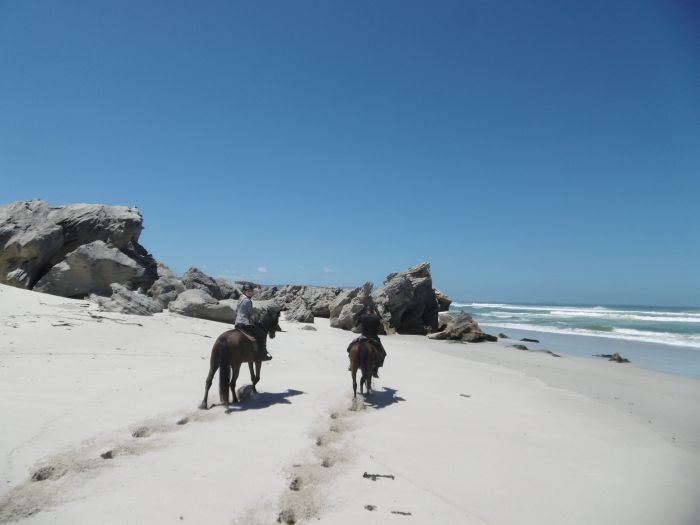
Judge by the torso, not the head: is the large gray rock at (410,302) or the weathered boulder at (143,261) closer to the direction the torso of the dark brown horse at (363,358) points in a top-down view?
the large gray rock

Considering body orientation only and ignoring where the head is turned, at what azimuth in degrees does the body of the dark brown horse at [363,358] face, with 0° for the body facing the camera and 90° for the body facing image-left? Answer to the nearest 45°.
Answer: approximately 180°

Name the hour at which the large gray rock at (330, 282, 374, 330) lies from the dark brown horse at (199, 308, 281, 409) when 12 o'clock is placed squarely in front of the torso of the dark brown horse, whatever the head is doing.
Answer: The large gray rock is roughly at 11 o'clock from the dark brown horse.

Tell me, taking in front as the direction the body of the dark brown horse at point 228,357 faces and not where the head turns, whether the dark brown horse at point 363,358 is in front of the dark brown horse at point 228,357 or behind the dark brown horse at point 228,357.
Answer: in front

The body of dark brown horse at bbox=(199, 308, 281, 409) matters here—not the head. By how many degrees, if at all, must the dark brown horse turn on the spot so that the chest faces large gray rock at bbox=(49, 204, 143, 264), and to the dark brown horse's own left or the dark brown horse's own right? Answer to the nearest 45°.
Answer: approximately 90° to the dark brown horse's own left

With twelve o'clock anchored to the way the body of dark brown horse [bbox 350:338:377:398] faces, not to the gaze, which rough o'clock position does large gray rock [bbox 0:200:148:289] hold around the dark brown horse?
The large gray rock is roughly at 10 o'clock from the dark brown horse.

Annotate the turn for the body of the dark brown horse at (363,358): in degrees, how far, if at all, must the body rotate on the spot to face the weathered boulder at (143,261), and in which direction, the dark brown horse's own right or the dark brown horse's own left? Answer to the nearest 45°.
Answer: approximately 45° to the dark brown horse's own left

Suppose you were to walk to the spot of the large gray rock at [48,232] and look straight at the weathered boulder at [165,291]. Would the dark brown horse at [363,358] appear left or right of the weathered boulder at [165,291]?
right

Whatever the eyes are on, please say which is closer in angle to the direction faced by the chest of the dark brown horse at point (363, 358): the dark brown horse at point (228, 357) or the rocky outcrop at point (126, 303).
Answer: the rocky outcrop

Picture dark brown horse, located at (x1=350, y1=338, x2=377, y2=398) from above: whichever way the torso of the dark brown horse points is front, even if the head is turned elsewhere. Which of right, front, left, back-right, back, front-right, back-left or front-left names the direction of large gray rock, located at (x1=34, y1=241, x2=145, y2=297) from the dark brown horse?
front-left

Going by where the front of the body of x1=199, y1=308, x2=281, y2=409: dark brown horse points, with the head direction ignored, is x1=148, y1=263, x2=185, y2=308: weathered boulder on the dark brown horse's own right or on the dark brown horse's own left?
on the dark brown horse's own left

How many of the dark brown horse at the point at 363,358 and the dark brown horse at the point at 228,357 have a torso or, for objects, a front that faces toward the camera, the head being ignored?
0

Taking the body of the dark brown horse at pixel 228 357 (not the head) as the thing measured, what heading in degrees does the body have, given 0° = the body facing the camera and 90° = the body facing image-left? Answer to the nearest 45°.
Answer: approximately 225°
